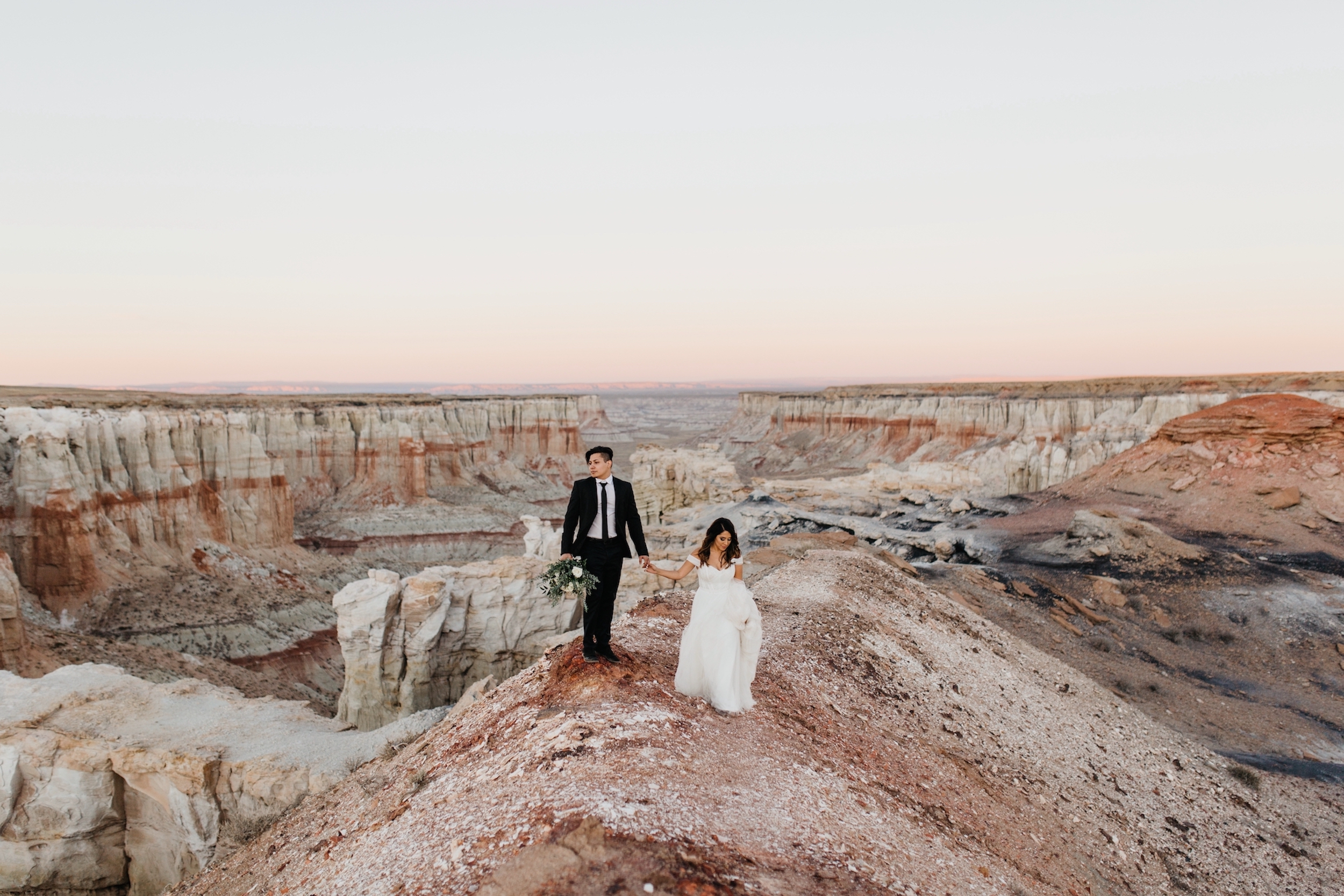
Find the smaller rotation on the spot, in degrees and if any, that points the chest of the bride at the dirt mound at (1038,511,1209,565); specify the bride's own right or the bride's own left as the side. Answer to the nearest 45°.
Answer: approximately 135° to the bride's own left

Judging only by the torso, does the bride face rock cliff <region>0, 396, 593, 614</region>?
no

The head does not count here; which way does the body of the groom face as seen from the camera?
toward the camera

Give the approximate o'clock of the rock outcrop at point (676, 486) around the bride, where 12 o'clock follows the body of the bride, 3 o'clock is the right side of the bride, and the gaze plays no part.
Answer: The rock outcrop is roughly at 6 o'clock from the bride.

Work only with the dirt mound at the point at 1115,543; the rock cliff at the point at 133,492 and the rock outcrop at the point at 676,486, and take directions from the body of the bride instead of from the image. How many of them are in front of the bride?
0

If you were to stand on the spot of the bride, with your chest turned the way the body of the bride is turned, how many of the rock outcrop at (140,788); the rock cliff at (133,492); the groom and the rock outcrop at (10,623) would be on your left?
0

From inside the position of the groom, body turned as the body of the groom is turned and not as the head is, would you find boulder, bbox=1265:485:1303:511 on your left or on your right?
on your left

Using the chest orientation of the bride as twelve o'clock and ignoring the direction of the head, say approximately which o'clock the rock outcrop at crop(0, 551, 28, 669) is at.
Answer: The rock outcrop is roughly at 4 o'clock from the bride.

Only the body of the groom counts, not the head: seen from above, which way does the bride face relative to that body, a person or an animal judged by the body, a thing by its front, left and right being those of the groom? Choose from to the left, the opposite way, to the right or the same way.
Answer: the same way

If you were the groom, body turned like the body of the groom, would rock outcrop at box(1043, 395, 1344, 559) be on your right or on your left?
on your left

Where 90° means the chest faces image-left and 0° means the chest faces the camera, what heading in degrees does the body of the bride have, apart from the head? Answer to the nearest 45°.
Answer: approximately 0°

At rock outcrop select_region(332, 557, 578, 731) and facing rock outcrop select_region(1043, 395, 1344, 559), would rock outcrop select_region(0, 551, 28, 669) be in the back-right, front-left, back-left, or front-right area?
back-left

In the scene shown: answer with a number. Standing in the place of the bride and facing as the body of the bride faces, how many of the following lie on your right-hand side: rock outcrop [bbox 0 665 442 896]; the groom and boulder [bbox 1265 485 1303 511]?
2

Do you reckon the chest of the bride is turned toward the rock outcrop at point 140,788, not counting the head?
no
